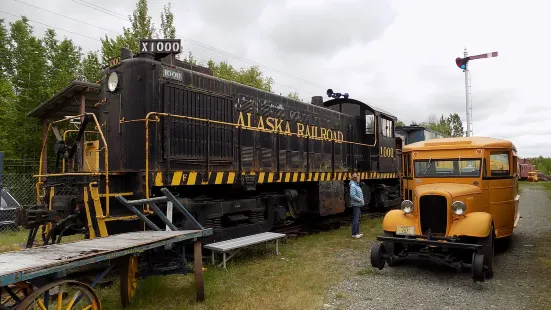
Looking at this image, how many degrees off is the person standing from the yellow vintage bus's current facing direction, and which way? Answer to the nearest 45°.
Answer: approximately 90° to its right

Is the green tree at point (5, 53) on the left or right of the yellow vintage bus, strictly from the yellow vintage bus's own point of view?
on its right

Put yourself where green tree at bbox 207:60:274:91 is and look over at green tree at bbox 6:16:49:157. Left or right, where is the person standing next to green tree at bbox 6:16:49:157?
left

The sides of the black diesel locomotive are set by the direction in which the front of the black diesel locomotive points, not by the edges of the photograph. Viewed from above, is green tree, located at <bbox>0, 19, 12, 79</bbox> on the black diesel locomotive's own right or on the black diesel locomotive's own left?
on the black diesel locomotive's own right

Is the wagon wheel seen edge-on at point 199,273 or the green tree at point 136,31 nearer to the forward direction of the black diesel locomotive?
the wagon wheel seen edge-on

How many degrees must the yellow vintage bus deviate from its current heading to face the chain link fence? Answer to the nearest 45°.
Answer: approximately 45° to its right

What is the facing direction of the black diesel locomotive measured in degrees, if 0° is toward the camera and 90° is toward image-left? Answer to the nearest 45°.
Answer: approximately 45°

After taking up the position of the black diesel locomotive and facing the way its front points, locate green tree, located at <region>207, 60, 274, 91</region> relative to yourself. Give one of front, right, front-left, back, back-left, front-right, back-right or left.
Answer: back-right

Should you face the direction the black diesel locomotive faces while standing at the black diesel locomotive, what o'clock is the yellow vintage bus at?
The yellow vintage bus is roughly at 8 o'clock from the black diesel locomotive.

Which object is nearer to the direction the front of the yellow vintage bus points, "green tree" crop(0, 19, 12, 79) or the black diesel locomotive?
the black diesel locomotive

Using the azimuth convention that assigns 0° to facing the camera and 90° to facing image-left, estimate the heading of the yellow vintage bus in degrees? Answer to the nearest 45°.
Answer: approximately 45°

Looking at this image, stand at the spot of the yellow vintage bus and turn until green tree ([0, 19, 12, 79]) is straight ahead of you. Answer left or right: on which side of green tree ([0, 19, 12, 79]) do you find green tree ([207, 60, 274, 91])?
right
